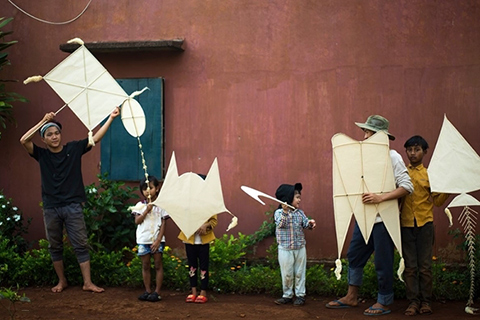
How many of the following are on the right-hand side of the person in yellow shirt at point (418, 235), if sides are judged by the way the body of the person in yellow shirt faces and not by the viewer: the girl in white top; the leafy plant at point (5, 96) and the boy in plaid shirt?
3

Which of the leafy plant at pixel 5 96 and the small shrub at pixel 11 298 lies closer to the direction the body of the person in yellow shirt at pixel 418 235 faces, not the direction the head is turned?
the small shrub

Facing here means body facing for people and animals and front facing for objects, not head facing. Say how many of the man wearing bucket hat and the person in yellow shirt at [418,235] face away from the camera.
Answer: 0

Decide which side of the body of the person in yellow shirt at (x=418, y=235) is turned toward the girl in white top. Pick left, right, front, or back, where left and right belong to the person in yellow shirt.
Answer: right

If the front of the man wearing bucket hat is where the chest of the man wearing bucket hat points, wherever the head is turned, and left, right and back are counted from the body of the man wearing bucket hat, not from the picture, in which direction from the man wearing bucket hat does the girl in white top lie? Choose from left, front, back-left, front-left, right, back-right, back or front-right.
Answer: front-right

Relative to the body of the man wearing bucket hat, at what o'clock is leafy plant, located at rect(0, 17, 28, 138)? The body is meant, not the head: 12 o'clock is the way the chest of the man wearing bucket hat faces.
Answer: The leafy plant is roughly at 2 o'clock from the man wearing bucket hat.

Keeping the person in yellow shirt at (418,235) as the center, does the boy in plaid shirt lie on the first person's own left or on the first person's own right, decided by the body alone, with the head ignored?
on the first person's own right

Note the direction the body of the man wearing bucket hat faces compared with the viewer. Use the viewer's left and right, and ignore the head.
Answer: facing the viewer and to the left of the viewer

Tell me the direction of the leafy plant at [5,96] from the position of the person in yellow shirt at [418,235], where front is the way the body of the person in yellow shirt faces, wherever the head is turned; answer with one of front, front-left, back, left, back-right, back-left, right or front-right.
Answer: right

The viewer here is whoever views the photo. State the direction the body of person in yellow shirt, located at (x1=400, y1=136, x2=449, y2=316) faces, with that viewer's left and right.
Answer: facing the viewer

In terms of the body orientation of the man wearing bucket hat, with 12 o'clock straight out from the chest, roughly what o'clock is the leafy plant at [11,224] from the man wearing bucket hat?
The leafy plant is roughly at 2 o'clock from the man wearing bucket hat.

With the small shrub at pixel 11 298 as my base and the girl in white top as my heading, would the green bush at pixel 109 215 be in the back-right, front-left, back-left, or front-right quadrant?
front-left

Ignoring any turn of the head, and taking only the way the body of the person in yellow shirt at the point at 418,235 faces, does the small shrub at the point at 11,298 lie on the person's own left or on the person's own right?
on the person's own right
